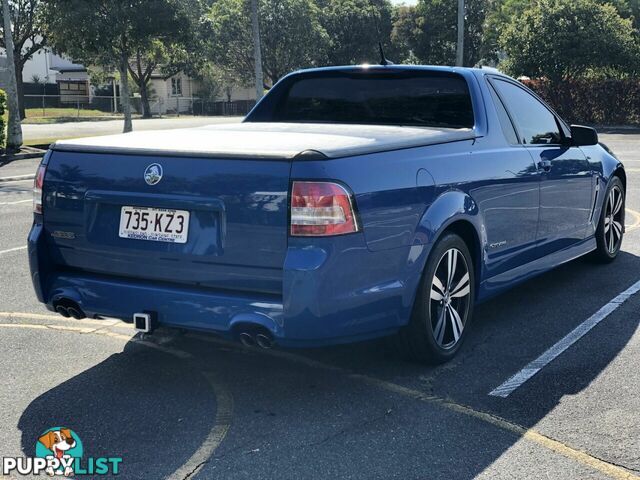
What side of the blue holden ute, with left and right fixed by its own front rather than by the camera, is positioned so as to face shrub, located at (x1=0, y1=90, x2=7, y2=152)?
left

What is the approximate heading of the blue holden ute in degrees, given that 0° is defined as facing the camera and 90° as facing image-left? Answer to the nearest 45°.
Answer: approximately 225°

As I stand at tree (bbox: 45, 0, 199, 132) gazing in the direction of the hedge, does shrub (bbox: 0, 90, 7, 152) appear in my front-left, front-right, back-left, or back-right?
back-right

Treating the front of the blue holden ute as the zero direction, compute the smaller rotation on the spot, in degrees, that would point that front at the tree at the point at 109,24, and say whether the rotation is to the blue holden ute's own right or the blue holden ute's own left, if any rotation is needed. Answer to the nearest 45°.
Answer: approximately 45° to the blue holden ute's own left

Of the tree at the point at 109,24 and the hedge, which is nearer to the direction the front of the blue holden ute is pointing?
the hedge

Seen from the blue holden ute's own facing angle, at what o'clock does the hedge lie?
The hedge is roughly at 11 o'clock from the blue holden ute.

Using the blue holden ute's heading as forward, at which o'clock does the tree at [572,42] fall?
The tree is roughly at 11 o'clock from the blue holden ute.
